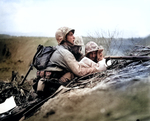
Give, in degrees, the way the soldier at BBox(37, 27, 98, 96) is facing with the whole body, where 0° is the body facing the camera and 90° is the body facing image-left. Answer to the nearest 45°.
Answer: approximately 270°

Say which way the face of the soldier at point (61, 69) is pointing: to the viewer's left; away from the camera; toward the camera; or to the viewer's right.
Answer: to the viewer's right
